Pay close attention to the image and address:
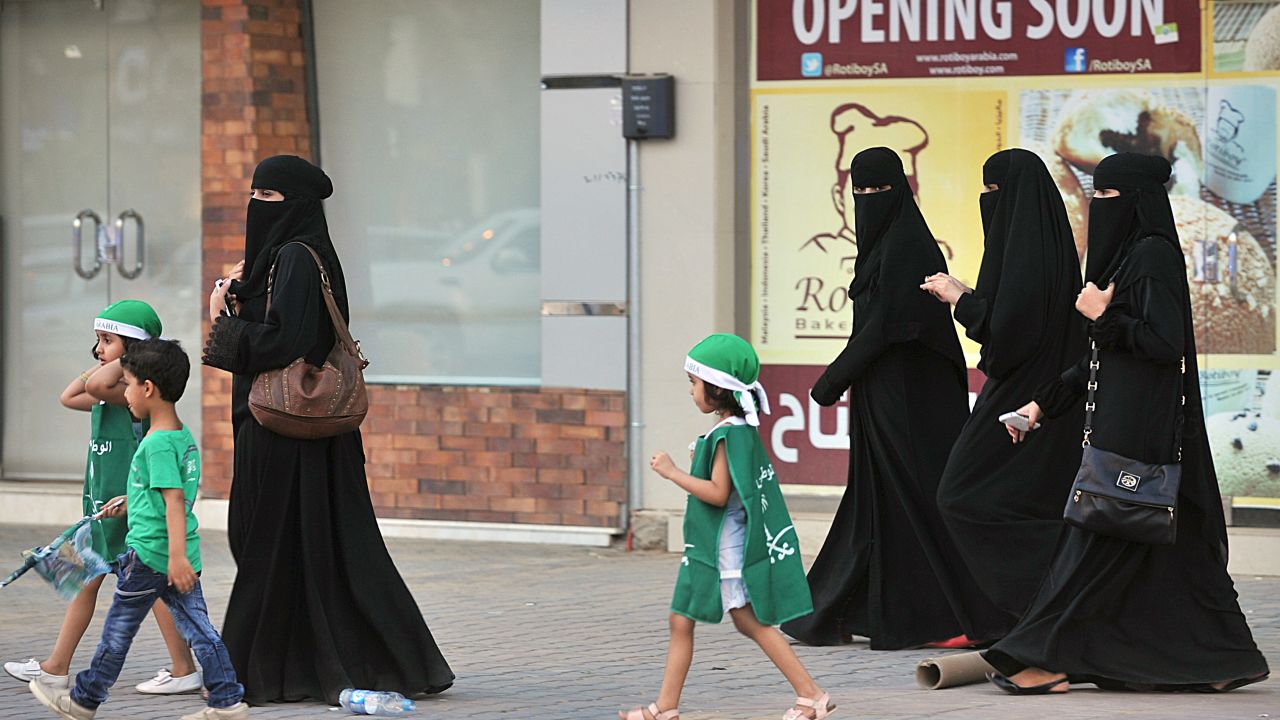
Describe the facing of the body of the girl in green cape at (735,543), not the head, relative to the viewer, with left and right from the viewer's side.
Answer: facing to the left of the viewer

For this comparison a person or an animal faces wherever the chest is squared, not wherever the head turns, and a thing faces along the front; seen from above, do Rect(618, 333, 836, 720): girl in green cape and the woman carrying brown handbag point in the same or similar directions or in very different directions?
same or similar directions

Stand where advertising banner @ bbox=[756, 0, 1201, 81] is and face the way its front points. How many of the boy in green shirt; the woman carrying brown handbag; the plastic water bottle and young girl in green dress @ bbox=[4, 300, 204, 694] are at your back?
0

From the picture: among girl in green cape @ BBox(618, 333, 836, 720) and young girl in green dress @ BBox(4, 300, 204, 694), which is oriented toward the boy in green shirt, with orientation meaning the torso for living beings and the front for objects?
the girl in green cape

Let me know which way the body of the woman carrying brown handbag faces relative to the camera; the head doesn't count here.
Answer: to the viewer's left

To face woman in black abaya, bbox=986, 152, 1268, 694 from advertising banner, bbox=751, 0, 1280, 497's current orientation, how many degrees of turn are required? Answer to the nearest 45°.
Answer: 0° — it already faces them

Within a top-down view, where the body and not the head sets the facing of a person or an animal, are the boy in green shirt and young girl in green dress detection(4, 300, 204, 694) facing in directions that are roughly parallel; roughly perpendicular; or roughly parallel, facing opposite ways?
roughly parallel

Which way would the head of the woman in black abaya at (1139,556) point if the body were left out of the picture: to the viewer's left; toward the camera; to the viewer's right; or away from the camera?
to the viewer's left

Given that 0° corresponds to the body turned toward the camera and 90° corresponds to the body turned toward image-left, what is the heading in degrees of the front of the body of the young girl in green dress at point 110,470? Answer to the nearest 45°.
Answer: approximately 90°

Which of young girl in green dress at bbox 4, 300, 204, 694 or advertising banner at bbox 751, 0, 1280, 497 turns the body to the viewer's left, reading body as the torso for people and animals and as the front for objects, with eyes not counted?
the young girl in green dress

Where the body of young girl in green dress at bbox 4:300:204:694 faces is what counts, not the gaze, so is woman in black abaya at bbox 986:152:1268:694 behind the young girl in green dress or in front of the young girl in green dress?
behind

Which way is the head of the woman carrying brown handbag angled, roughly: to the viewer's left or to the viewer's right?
to the viewer's left

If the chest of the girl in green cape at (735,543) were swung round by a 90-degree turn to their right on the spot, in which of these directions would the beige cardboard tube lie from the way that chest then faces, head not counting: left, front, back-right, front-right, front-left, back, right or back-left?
front-right

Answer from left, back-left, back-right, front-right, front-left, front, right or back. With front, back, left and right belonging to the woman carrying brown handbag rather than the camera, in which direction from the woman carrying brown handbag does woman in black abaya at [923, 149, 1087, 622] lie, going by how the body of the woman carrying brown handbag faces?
back

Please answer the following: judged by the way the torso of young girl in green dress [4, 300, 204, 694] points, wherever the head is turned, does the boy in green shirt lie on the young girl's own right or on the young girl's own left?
on the young girl's own left

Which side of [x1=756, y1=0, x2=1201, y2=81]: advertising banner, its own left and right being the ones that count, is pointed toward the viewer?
front
